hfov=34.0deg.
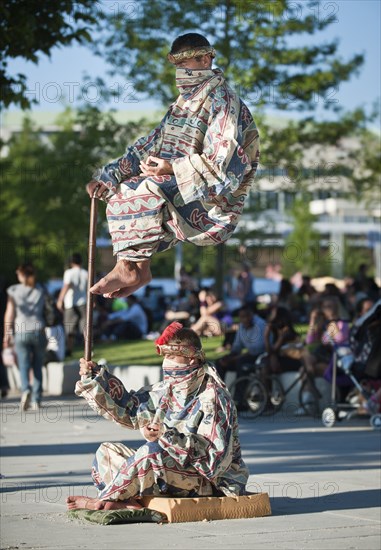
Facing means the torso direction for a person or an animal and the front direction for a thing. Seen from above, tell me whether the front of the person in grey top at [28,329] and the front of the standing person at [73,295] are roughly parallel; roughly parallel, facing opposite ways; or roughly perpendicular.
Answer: roughly parallel

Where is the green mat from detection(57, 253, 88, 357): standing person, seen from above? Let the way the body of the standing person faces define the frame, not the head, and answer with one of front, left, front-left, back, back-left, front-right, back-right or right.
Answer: back

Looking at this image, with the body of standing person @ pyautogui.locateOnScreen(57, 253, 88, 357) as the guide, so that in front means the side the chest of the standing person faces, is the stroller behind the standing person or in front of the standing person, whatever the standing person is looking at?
behind

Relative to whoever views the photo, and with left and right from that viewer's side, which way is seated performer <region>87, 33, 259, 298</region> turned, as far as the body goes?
facing the viewer and to the left of the viewer

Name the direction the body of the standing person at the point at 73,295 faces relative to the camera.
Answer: away from the camera

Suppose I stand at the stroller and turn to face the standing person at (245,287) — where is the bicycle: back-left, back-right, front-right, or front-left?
front-left
